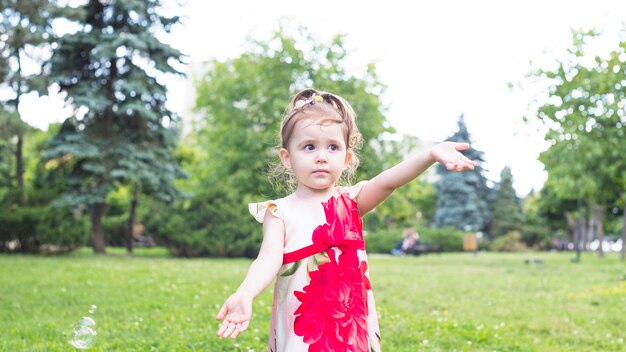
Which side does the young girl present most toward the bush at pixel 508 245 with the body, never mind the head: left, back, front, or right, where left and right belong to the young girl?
back

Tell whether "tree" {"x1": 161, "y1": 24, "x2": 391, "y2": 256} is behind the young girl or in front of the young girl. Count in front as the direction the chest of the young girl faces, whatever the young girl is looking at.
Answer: behind

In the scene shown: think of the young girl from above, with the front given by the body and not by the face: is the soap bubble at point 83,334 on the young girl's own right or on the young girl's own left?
on the young girl's own right

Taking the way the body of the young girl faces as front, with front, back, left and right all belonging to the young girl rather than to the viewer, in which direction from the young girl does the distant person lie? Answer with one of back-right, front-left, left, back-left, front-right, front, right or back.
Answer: back

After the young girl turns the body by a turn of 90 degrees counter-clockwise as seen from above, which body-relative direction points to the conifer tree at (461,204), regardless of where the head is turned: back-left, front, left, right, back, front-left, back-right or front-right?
left

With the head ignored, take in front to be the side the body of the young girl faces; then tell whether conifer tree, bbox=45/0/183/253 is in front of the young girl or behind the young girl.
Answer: behind

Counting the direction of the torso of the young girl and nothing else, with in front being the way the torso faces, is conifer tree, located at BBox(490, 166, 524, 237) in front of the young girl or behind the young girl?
behind

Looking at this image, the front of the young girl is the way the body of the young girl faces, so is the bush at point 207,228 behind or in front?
behind

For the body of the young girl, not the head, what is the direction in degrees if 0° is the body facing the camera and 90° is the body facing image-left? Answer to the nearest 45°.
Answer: approximately 0°

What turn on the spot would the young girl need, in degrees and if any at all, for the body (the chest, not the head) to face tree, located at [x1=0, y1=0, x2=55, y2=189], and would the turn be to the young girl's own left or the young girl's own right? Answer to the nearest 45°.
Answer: approximately 135° to the young girl's own right

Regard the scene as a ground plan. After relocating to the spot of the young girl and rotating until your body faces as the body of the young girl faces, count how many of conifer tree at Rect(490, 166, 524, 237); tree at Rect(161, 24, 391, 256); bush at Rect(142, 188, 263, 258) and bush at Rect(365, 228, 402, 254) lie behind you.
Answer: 4
